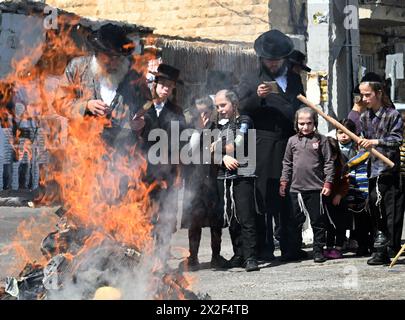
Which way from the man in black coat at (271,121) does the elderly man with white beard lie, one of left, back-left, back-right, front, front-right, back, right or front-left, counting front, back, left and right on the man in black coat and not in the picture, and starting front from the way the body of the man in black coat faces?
front-right

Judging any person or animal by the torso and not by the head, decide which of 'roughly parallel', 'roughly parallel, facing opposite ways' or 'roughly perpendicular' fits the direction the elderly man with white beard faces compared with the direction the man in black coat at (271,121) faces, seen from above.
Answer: roughly parallel

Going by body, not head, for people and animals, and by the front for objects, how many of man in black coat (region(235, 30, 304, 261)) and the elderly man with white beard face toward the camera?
2

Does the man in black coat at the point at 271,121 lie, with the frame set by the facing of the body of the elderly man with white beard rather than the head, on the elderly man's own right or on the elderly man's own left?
on the elderly man's own left

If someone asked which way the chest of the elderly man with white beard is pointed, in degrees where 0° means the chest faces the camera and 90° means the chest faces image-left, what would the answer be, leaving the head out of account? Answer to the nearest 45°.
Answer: approximately 0°

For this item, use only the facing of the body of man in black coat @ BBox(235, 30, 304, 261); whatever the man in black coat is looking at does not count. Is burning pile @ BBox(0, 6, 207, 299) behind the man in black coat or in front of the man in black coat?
in front

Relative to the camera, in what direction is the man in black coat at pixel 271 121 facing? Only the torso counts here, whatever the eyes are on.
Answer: toward the camera
